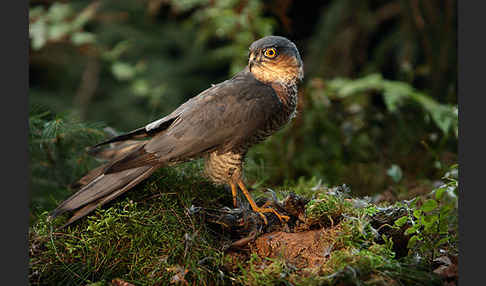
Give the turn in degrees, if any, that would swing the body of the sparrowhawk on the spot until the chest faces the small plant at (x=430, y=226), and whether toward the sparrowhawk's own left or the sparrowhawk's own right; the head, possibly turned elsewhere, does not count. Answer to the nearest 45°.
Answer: approximately 45° to the sparrowhawk's own right

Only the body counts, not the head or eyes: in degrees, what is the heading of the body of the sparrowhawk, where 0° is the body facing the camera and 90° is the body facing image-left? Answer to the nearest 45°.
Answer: approximately 270°
